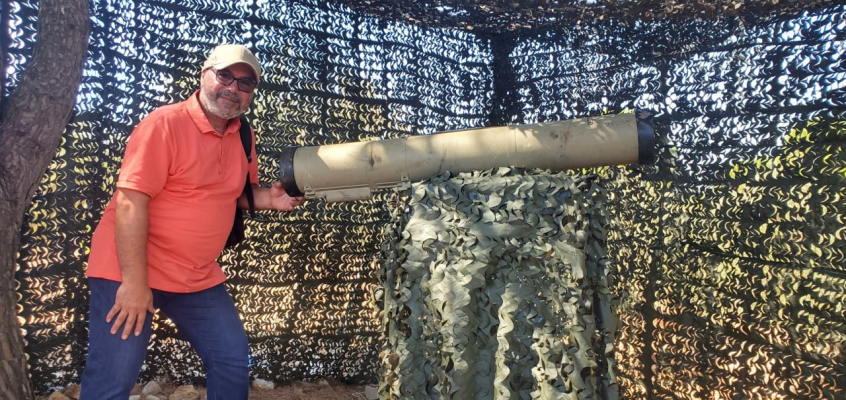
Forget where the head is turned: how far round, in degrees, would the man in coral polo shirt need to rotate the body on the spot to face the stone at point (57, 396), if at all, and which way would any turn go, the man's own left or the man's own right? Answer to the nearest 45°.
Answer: approximately 180°

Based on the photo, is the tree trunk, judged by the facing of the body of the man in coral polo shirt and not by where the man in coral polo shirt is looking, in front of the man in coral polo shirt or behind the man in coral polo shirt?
behind

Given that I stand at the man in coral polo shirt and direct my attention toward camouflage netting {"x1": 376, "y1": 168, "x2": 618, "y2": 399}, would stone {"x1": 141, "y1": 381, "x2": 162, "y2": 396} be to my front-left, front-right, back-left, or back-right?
back-left

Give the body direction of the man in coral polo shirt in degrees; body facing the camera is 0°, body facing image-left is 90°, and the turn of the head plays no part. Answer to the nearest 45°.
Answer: approximately 315°

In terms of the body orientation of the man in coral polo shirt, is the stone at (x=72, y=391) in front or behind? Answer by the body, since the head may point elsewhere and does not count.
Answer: behind
